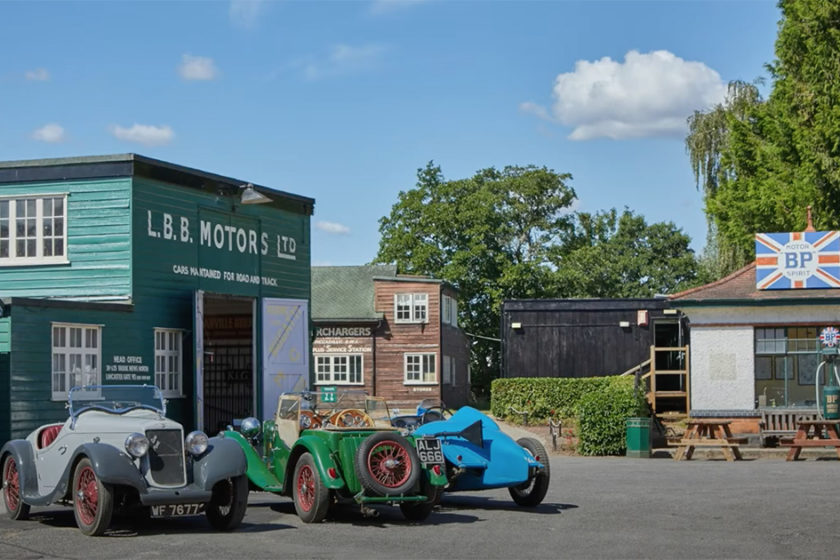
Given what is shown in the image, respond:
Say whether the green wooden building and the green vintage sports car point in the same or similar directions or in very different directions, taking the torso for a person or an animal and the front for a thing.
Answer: very different directions

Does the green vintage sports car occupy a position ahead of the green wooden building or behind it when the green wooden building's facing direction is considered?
ahead

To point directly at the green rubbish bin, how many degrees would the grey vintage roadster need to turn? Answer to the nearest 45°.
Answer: approximately 90° to its left

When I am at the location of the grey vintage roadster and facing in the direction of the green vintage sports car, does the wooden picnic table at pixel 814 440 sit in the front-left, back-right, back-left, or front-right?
front-left

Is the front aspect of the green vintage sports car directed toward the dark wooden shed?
no

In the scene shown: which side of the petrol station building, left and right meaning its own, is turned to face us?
front

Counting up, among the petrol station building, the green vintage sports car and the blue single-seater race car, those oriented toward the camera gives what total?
1

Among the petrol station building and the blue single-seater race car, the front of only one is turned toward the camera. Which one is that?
the petrol station building

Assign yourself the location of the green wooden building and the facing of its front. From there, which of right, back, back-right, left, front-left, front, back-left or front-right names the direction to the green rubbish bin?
front-left

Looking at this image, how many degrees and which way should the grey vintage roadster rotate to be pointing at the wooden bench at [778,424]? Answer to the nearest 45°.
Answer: approximately 90° to its left

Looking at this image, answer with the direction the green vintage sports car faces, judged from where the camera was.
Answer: facing away from the viewer and to the left of the viewer
